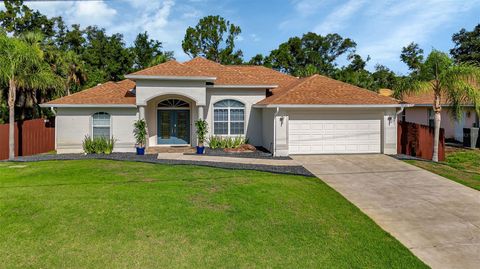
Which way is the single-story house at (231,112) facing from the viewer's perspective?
toward the camera

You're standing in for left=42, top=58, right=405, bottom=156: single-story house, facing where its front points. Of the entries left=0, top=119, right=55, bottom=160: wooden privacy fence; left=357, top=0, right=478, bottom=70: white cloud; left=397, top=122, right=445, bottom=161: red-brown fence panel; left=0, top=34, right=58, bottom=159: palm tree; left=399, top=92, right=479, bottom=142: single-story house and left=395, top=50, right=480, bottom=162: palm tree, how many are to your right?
2

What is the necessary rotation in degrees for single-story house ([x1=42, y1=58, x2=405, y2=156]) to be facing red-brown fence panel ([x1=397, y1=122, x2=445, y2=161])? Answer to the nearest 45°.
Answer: approximately 90° to its left

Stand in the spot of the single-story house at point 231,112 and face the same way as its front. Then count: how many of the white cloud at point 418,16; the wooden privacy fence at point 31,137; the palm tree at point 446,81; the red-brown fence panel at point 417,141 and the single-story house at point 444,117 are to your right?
1

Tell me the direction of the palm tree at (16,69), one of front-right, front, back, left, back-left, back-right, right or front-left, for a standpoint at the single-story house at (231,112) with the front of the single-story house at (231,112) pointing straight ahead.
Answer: right

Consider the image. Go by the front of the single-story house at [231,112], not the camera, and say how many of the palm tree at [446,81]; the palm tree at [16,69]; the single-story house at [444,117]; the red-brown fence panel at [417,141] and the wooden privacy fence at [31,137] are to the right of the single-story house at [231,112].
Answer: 2

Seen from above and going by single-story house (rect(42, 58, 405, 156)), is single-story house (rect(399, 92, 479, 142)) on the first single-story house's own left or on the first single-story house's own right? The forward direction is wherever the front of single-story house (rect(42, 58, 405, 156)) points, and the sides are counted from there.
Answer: on the first single-story house's own left

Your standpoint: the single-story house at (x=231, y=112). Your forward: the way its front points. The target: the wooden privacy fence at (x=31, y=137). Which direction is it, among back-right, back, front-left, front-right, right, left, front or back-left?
right

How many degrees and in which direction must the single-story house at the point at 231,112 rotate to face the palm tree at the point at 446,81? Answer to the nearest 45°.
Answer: approximately 90° to its left

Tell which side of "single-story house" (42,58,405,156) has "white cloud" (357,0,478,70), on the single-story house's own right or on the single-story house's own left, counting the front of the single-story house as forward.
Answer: on the single-story house's own left

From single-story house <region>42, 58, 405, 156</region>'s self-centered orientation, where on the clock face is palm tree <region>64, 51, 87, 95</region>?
The palm tree is roughly at 4 o'clock from the single-story house.

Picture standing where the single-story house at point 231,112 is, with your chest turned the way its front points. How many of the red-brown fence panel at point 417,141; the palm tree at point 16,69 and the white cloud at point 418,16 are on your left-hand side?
2
